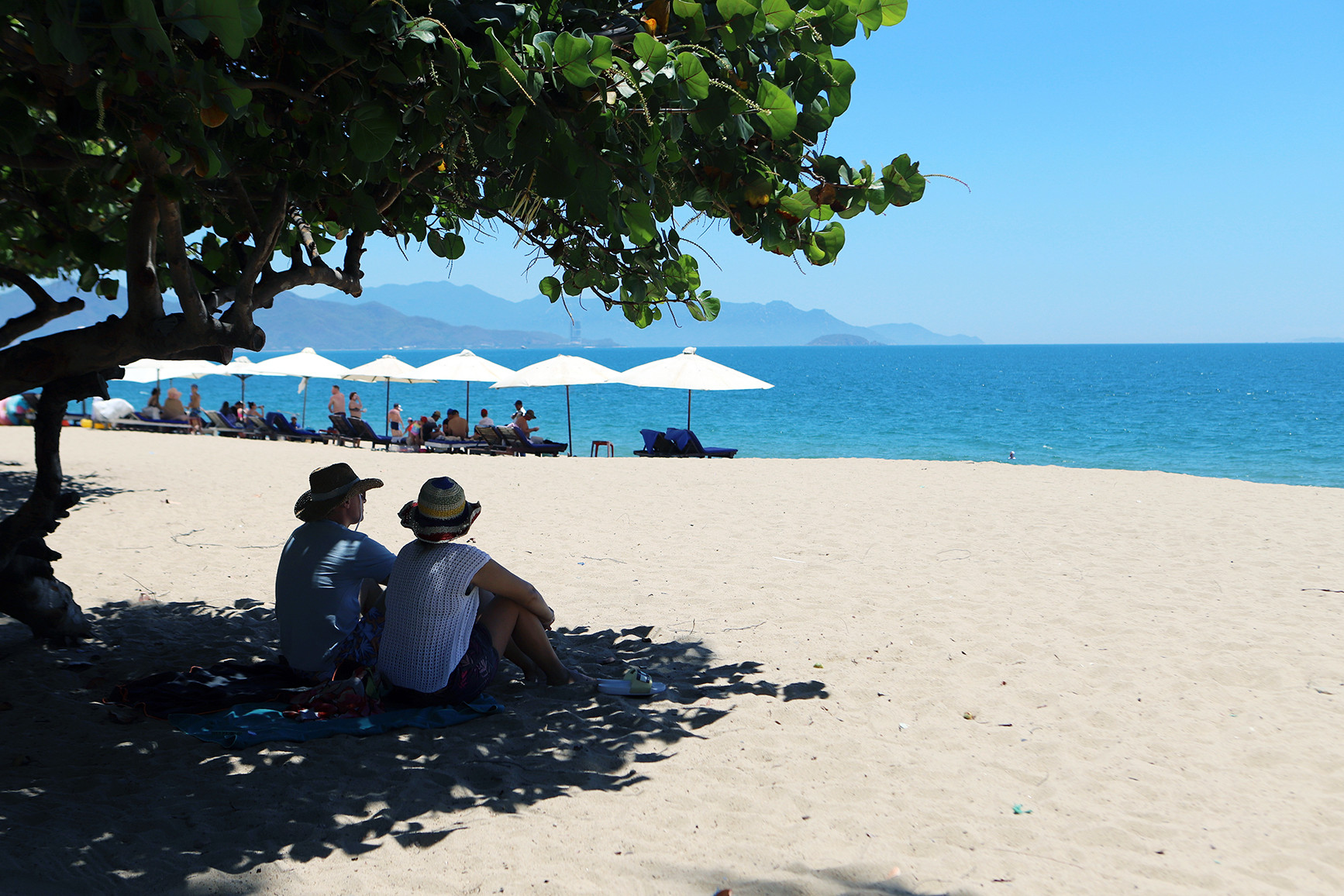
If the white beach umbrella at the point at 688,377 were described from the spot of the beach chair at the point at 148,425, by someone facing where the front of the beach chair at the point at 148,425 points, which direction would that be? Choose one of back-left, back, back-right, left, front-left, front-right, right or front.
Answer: front-right

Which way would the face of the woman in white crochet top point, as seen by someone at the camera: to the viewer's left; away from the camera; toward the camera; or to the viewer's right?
away from the camera

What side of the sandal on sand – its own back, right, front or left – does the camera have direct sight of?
right

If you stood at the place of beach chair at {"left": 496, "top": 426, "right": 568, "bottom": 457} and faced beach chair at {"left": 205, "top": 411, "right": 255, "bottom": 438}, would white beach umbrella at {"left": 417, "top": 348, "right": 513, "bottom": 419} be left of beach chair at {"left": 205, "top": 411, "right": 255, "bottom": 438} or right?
right

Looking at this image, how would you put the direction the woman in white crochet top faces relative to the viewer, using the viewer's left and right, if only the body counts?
facing away from the viewer and to the right of the viewer

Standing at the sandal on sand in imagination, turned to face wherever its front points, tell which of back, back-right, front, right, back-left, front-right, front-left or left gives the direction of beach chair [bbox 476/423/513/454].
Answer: left

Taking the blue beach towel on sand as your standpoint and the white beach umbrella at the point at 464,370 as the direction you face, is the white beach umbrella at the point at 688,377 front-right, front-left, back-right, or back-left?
front-right

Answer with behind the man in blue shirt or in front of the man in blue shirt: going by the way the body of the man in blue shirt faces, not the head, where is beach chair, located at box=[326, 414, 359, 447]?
in front

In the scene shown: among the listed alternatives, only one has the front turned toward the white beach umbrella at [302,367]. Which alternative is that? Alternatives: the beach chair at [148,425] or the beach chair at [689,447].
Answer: the beach chair at [148,425]
